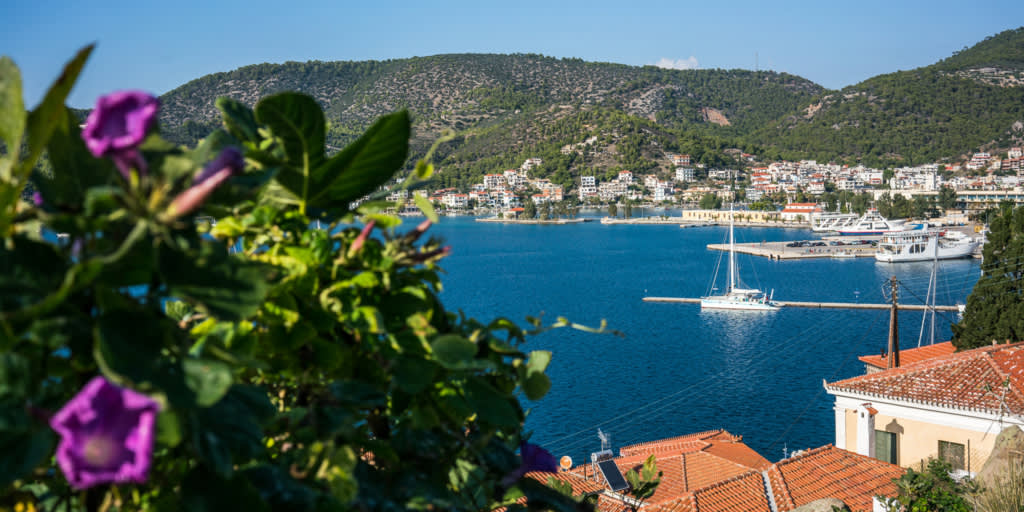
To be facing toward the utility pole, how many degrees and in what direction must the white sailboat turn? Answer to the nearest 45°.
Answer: approximately 90° to its left

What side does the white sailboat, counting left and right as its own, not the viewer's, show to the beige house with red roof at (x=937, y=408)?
left

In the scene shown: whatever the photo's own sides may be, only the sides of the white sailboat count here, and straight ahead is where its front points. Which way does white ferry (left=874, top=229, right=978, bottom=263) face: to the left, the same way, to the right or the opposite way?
the opposite way

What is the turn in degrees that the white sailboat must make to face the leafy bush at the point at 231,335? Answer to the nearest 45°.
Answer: approximately 90° to its left

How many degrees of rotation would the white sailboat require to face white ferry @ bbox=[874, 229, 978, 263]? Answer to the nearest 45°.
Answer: approximately 135° to its right

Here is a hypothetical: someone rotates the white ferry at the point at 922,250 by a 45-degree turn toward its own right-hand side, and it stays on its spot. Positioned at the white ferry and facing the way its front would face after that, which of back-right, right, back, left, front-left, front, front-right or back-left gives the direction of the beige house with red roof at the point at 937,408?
front-right

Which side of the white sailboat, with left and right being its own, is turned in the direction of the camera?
left

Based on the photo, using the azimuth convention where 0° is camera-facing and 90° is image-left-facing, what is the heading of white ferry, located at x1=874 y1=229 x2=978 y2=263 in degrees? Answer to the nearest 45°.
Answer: approximately 270°
